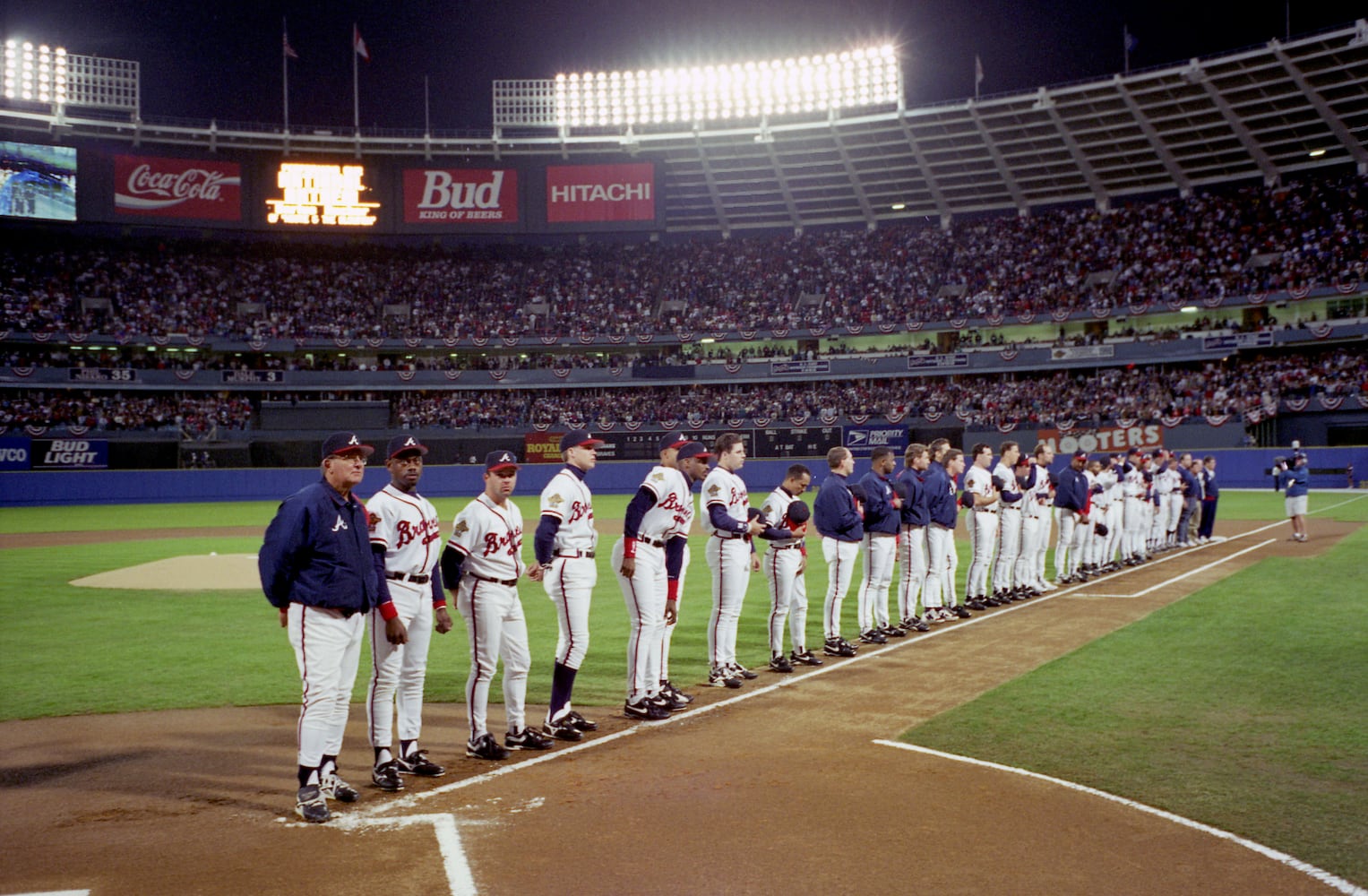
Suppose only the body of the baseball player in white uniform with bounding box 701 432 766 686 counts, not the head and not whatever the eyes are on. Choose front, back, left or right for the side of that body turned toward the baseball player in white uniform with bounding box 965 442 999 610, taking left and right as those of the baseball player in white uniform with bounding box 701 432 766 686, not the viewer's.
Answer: left

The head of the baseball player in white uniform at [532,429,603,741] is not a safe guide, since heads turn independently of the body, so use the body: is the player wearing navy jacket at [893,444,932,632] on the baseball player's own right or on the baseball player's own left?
on the baseball player's own left

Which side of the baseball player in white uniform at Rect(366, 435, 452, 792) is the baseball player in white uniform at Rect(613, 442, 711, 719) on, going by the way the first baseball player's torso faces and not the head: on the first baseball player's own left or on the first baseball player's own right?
on the first baseball player's own left

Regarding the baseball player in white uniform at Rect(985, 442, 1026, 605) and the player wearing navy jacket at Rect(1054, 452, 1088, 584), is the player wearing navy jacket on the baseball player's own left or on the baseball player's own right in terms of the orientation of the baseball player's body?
on the baseball player's own left

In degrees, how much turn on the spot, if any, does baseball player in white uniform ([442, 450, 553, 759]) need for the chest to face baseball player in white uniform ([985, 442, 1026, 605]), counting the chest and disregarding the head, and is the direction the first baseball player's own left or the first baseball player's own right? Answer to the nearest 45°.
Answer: approximately 90° to the first baseball player's own left

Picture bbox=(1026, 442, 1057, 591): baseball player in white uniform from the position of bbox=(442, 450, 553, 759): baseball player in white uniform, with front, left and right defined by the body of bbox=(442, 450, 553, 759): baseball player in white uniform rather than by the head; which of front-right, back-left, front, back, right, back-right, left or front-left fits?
left

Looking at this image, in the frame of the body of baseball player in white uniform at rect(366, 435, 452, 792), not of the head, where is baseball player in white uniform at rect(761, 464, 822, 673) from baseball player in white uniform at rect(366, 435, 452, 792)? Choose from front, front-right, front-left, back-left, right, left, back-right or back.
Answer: left

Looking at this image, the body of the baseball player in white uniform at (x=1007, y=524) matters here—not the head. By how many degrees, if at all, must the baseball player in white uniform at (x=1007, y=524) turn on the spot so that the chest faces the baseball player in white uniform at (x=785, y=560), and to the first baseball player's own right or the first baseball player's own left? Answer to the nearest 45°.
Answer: approximately 45° to the first baseball player's own right
